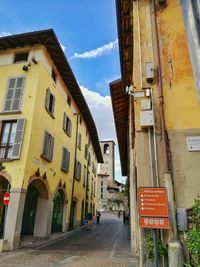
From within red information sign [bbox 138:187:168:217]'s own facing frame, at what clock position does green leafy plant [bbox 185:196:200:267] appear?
The green leafy plant is roughly at 9 o'clock from the red information sign.

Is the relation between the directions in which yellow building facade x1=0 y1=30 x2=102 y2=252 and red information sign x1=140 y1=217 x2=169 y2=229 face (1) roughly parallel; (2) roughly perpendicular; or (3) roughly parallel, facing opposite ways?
roughly perpendicular

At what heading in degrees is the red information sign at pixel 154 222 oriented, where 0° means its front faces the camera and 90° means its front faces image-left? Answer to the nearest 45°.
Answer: approximately 0°

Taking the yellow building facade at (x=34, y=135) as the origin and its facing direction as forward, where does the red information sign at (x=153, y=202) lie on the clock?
The red information sign is roughly at 1 o'clock from the yellow building facade.

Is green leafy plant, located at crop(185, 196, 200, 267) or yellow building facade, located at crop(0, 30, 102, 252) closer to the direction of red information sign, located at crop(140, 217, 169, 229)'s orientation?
the green leafy plant

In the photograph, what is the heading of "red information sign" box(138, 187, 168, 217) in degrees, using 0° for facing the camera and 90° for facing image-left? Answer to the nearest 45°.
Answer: approximately 0°

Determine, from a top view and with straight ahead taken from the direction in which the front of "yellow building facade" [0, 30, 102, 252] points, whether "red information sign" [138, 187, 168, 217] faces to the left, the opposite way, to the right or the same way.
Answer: to the right

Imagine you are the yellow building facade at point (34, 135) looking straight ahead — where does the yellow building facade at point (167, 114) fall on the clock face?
the yellow building facade at point (167, 114) is roughly at 1 o'clock from the yellow building facade at point (34, 135).

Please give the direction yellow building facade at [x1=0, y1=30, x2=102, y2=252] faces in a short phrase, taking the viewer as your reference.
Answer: facing the viewer and to the right of the viewer

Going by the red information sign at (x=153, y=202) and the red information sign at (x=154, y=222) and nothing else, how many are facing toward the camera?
2

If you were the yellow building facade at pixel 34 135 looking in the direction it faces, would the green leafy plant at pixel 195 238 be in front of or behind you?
in front
